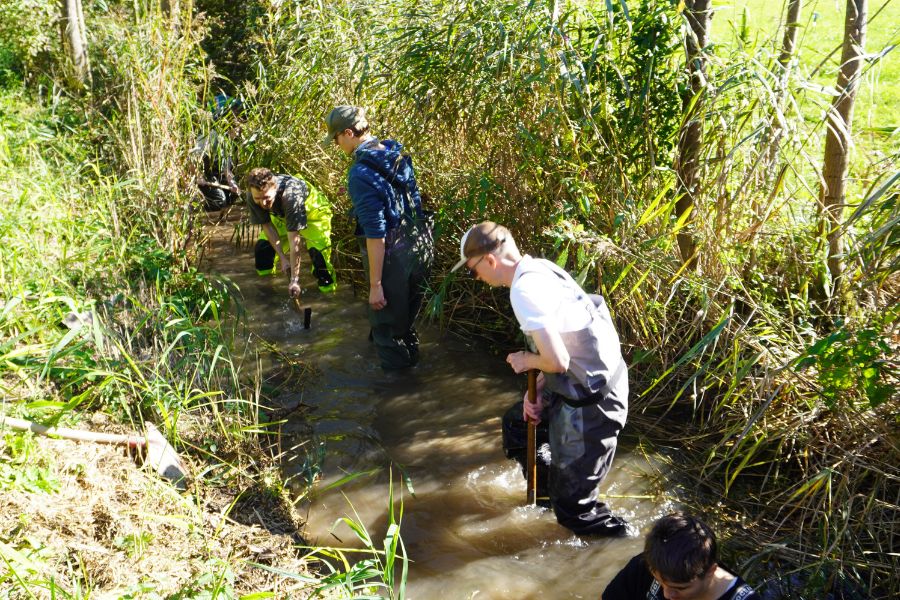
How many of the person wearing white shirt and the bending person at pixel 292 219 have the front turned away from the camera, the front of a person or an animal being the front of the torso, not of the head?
0

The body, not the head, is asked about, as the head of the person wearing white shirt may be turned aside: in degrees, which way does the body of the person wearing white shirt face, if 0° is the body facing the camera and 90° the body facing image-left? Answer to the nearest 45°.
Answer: approximately 90°

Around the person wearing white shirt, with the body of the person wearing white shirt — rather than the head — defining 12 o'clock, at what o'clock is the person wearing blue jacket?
The person wearing blue jacket is roughly at 2 o'clock from the person wearing white shirt.

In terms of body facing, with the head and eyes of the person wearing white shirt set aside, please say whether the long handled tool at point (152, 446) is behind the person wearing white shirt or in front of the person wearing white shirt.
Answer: in front

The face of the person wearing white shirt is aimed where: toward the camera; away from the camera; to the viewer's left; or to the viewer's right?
to the viewer's left

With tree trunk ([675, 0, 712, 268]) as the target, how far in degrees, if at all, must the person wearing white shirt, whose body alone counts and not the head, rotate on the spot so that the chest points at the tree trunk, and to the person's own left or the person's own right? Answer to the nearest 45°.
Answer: approximately 135° to the person's own right

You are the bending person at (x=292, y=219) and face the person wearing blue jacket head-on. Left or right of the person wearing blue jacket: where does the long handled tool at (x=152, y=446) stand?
right

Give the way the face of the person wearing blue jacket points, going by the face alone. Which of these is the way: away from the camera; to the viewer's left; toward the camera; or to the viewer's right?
to the viewer's left

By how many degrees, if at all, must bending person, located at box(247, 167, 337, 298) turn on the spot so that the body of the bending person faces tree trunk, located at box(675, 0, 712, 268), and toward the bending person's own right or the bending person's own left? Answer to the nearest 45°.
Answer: approximately 90° to the bending person's own left

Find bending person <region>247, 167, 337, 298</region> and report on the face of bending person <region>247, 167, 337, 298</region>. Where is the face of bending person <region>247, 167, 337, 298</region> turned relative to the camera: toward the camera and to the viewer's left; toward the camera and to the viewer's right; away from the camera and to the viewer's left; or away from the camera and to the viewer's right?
toward the camera and to the viewer's left

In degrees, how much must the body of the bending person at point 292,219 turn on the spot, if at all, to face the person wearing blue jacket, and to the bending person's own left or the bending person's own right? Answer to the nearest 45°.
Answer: approximately 90° to the bending person's own left
